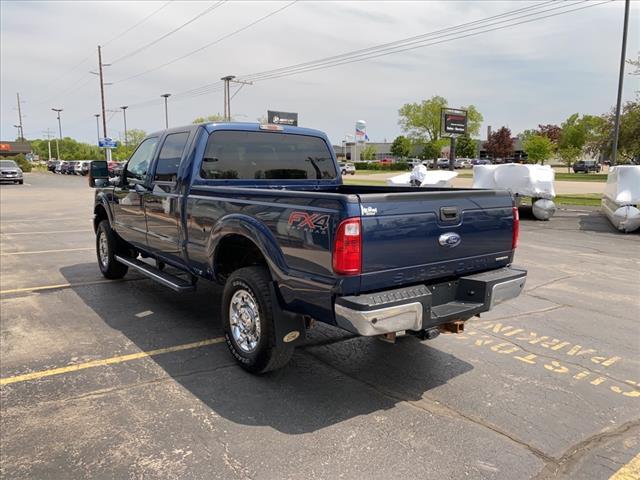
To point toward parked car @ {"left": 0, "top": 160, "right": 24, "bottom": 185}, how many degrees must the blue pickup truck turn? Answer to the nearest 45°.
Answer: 0° — it already faces it

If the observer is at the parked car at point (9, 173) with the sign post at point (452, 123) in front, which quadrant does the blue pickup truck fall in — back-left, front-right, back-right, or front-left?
front-right

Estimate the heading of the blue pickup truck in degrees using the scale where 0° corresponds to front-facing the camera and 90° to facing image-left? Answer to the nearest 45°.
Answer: approximately 135°

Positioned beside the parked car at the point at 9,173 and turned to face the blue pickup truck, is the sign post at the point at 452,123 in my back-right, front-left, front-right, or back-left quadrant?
front-left

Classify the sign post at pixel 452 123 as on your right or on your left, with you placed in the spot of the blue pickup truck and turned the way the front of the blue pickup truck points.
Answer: on your right

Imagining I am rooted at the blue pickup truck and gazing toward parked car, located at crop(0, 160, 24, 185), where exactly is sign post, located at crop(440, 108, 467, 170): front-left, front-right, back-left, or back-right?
front-right
